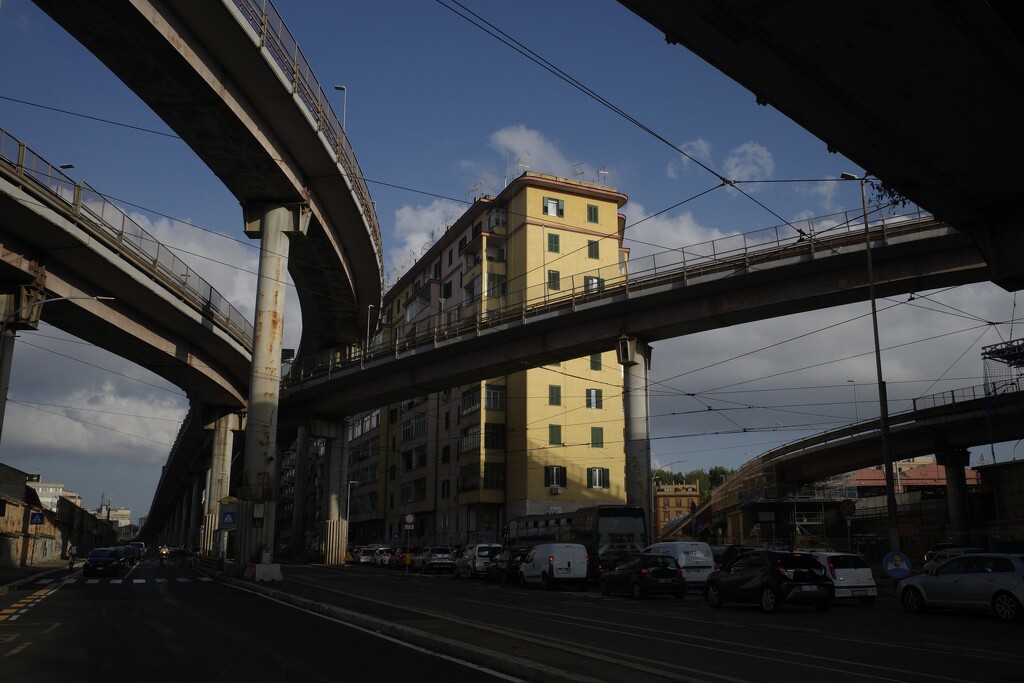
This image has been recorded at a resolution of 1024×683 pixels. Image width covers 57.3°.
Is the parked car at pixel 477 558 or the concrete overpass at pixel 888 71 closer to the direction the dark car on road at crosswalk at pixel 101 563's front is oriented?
the concrete overpass

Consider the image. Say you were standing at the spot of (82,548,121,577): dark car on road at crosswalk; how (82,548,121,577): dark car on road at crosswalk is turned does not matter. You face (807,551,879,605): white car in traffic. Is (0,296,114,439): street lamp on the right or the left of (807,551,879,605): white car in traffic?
right

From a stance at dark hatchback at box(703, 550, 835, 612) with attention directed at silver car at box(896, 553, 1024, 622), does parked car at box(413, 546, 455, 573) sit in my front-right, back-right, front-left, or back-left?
back-left

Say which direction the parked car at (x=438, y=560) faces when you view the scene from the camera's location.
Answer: facing away from the viewer and to the left of the viewer

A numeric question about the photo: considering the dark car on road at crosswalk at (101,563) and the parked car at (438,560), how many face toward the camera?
1

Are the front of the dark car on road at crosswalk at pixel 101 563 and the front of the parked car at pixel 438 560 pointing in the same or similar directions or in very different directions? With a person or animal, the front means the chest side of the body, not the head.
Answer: very different directions

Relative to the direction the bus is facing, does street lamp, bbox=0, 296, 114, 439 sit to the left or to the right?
on its right

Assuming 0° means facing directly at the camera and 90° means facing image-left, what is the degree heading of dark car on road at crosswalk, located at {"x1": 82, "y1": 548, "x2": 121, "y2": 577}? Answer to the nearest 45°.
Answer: approximately 0°

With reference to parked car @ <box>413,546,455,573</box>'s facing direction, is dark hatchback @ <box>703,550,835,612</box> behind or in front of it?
behind
